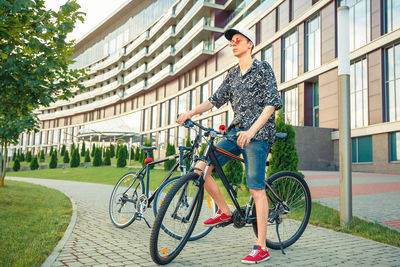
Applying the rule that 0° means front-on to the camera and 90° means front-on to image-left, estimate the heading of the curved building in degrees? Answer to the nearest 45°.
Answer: approximately 45°

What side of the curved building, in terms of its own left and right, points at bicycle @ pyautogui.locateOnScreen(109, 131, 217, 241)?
front

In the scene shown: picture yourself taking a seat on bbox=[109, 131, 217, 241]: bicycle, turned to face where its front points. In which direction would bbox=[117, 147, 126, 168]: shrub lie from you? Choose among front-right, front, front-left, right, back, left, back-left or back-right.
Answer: back-left

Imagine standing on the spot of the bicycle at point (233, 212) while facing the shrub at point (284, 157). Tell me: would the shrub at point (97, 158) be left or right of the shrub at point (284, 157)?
left

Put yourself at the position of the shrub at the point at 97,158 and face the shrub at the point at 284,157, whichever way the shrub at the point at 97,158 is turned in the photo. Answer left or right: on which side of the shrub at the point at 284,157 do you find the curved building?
left

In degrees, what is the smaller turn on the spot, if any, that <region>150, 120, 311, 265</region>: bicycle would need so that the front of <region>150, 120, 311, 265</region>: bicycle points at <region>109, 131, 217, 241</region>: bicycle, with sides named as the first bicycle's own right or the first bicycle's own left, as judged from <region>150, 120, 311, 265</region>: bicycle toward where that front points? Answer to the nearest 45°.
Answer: approximately 90° to the first bicycle's own right

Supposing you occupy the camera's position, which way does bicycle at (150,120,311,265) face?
facing the viewer and to the left of the viewer

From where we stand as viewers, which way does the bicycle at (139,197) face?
facing the viewer and to the right of the viewer

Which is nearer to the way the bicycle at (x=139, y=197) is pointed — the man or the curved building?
the man
